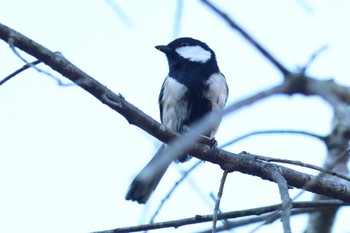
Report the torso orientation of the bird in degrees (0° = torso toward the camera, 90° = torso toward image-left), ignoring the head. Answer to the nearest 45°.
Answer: approximately 0°
